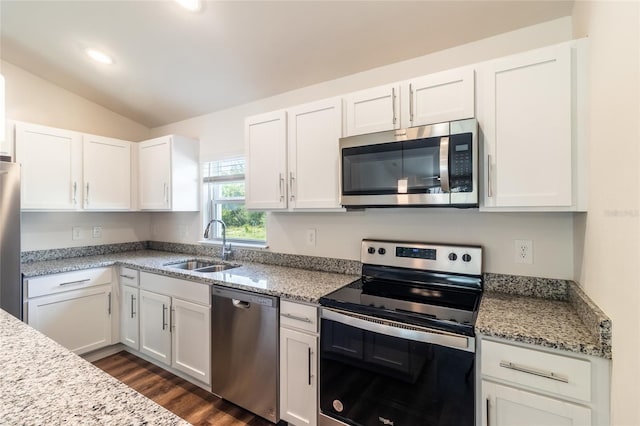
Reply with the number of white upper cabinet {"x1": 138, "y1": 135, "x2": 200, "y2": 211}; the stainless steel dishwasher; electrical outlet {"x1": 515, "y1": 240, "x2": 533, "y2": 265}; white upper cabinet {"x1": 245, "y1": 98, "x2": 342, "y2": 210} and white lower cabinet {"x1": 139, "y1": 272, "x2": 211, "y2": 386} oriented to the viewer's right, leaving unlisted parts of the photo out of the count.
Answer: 0

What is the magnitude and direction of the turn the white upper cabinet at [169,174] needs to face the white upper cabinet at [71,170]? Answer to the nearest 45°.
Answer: approximately 45° to its right

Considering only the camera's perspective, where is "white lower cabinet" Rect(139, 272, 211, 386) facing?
facing the viewer and to the left of the viewer

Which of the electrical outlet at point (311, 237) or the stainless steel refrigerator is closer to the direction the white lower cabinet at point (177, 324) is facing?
the stainless steel refrigerator

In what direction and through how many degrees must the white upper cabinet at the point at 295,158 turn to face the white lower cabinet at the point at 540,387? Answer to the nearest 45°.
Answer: approximately 90° to its left

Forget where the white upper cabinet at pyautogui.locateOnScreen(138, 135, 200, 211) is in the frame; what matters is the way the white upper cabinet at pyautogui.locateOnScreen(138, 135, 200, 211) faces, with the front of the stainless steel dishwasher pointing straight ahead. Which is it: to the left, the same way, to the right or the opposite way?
the same way

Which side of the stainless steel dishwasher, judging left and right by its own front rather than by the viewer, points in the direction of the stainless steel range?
left

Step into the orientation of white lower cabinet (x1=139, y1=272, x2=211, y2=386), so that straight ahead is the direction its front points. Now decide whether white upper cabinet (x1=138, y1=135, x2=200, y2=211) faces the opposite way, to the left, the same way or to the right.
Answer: the same way

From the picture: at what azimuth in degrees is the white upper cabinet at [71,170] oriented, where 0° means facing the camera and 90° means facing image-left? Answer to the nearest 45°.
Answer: approximately 315°

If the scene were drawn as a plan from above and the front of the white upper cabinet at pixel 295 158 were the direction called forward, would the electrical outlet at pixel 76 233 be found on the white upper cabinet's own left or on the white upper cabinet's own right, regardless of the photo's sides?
on the white upper cabinet's own right

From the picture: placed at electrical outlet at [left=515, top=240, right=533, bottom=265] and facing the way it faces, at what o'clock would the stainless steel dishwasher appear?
The stainless steel dishwasher is roughly at 2 o'clock from the electrical outlet.

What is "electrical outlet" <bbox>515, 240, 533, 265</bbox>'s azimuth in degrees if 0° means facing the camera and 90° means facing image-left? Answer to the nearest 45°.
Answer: approximately 0°

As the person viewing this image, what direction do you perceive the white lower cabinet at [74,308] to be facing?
facing the viewer and to the right of the viewer
